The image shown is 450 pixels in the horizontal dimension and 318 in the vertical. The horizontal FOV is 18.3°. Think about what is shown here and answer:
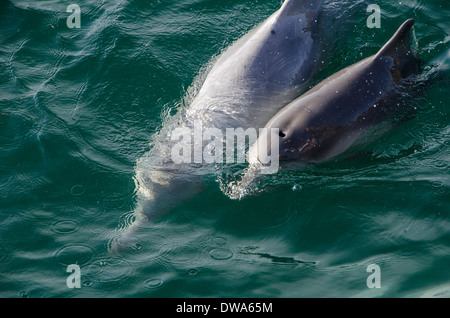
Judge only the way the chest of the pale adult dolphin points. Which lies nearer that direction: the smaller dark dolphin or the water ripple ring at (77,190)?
the water ripple ring

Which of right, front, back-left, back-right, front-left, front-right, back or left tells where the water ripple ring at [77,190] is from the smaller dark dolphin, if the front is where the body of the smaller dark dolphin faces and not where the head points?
front-right

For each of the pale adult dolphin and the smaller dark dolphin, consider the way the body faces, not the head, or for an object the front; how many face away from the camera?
0

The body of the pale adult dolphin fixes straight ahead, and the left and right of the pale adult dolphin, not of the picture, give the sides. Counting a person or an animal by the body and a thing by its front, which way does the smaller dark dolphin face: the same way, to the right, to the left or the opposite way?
the same way

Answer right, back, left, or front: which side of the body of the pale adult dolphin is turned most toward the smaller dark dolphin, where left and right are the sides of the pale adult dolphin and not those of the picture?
left

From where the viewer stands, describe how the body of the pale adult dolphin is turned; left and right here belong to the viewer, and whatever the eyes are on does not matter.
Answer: facing the viewer and to the left of the viewer
